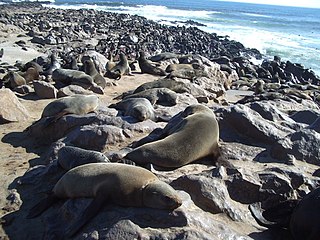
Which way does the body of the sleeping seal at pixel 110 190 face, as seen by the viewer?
to the viewer's right

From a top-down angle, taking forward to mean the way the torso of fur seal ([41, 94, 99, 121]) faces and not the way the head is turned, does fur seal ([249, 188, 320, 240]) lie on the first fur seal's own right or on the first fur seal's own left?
on the first fur seal's own right

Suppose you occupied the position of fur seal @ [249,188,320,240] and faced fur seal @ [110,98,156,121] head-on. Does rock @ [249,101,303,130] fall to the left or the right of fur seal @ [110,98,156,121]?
right

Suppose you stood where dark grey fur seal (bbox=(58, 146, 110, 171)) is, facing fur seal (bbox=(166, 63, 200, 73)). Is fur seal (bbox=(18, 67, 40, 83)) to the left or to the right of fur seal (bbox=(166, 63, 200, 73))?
left
